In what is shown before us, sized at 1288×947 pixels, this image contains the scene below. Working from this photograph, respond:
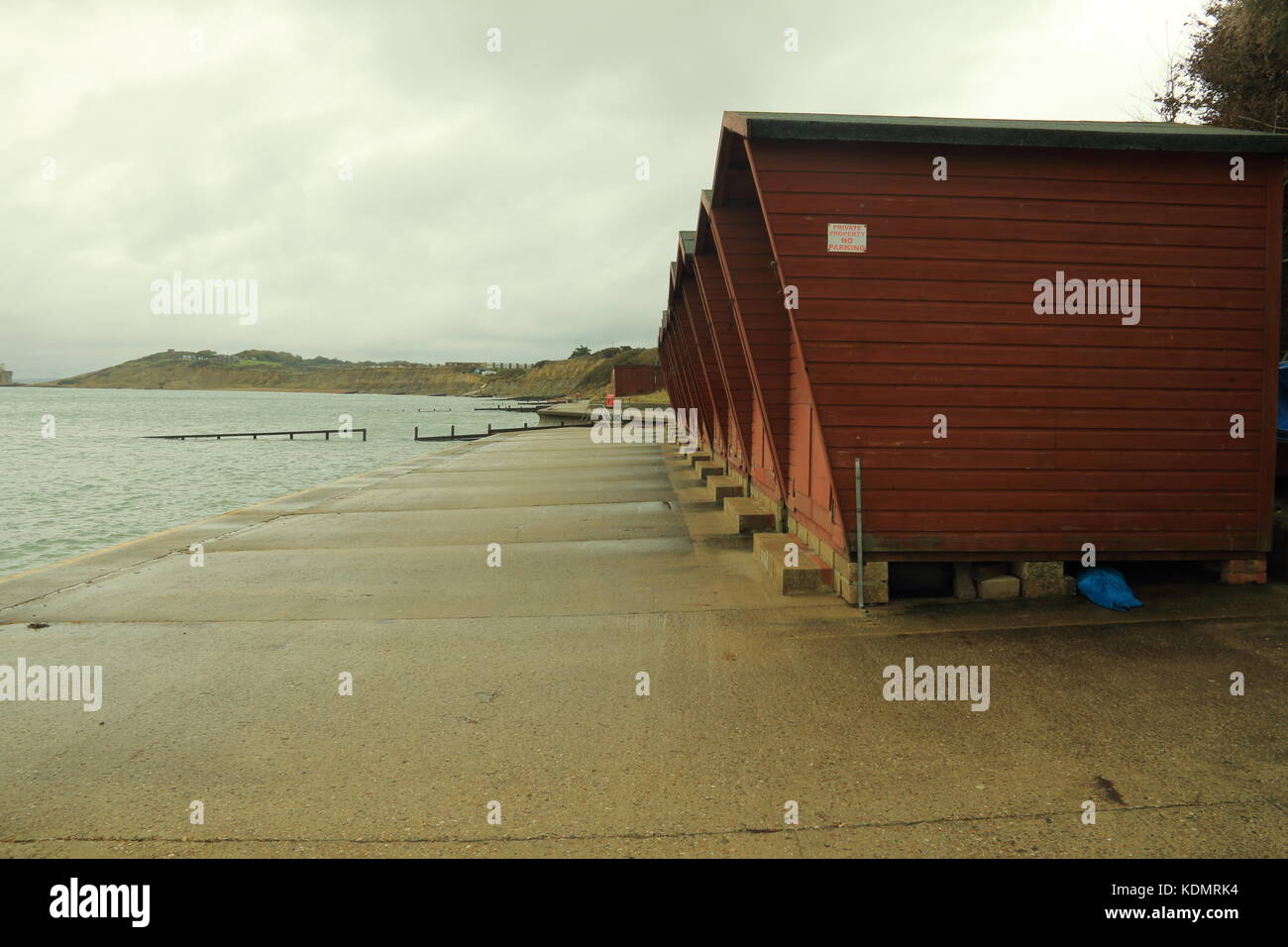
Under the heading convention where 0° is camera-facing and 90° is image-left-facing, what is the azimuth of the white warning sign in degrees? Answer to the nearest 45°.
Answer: approximately 0°
